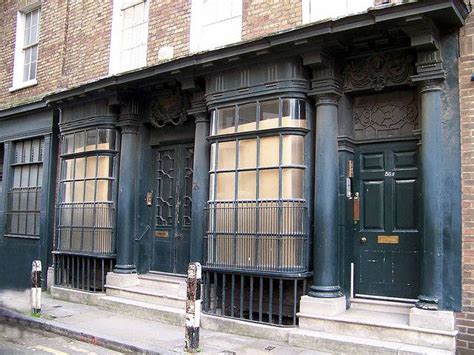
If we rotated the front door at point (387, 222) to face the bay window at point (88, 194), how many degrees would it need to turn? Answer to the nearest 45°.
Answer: approximately 90° to its right

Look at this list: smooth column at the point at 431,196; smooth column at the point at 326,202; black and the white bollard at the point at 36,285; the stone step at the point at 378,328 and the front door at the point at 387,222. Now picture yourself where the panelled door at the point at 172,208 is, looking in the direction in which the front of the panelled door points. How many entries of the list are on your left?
4

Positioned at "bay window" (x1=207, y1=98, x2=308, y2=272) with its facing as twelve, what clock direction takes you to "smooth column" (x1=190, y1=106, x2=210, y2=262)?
The smooth column is roughly at 3 o'clock from the bay window.

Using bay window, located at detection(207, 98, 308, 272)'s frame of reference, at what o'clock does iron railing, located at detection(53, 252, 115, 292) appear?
The iron railing is roughly at 3 o'clock from the bay window.

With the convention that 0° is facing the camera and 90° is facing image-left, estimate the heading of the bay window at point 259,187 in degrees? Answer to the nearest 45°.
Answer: approximately 45°

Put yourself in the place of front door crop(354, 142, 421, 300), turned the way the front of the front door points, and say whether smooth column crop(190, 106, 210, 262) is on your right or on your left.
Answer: on your right

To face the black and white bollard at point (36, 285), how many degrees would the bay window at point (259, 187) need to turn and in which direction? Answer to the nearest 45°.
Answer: approximately 45° to its right

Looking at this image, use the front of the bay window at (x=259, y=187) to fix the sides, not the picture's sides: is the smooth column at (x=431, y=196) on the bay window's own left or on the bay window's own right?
on the bay window's own left

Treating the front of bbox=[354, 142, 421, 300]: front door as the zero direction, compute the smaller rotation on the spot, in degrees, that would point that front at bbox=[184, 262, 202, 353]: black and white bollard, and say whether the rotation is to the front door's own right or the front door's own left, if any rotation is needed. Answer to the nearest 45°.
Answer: approximately 45° to the front door's own right

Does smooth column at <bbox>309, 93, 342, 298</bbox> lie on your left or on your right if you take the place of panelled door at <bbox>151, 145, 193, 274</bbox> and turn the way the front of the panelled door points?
on your left

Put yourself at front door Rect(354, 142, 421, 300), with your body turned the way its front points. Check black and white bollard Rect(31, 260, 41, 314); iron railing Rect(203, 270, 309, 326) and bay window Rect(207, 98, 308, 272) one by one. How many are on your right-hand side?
3

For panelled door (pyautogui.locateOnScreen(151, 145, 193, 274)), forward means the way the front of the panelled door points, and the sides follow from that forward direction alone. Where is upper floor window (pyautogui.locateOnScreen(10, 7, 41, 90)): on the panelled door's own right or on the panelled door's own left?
on the panelled door's own right
